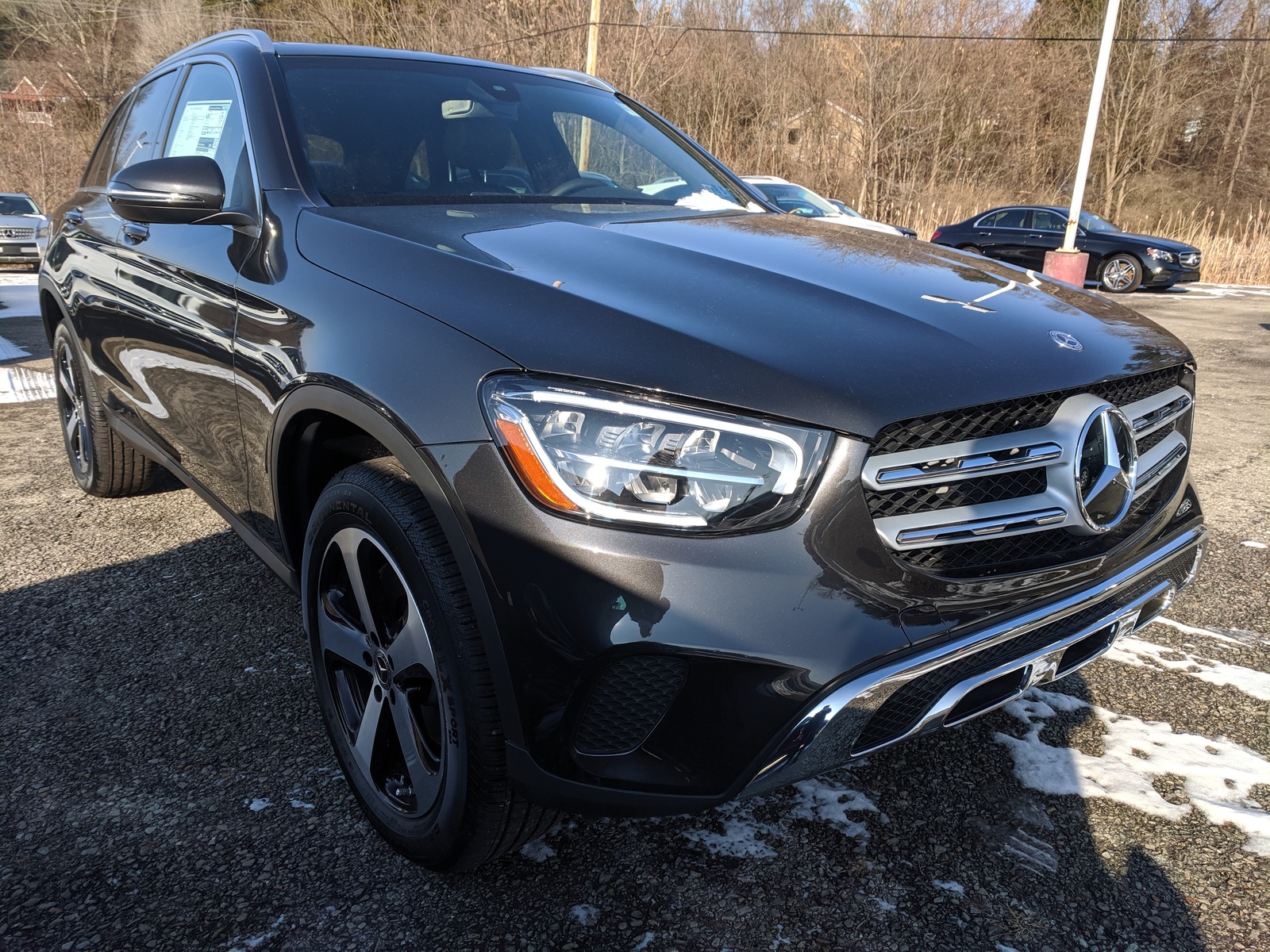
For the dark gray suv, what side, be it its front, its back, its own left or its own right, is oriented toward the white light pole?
left

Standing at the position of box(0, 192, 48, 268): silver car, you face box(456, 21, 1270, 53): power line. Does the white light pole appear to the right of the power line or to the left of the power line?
right

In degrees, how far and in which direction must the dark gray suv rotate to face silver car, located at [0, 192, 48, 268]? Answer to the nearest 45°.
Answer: approximately 180°

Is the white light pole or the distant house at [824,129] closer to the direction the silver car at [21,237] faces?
the white light pole

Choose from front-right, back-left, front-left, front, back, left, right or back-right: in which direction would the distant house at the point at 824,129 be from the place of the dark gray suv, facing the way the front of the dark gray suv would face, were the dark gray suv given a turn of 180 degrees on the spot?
front-right

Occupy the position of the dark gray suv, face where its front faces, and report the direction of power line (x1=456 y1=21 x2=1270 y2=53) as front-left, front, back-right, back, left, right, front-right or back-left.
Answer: back-left

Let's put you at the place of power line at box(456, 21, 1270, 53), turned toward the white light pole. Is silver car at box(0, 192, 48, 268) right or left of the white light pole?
right

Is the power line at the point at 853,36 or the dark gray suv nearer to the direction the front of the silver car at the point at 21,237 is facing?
the dark gray suv

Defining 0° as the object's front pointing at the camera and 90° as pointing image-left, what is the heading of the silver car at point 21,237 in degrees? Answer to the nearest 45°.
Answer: approximately 0°

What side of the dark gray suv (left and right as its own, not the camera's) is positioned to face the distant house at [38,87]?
back

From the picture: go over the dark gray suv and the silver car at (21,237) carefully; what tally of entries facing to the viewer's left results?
0

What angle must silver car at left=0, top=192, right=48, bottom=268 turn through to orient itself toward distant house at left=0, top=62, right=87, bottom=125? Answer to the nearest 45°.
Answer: approximately 180°

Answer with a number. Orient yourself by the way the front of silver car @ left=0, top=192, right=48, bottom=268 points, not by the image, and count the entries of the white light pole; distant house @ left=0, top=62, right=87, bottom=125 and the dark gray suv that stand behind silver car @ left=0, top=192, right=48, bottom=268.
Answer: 1
